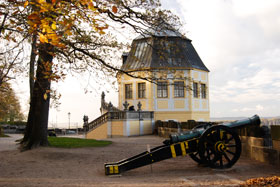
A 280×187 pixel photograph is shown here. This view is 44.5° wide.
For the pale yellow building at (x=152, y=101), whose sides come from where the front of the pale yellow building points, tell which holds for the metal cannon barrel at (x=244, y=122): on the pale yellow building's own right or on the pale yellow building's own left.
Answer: on the pale yellow building's own left

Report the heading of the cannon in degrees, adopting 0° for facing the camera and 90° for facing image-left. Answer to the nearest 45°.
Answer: approximately 270°

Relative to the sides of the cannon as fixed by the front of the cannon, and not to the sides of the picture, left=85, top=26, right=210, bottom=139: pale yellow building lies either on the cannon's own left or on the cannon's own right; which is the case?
on the cannon's own left

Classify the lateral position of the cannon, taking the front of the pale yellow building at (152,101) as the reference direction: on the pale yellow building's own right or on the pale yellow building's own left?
on the pale yellow building's own left

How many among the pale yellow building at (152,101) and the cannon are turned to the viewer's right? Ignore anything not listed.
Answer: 1

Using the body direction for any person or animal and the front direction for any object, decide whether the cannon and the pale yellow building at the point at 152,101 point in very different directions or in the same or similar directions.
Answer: very different directions
